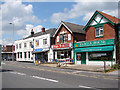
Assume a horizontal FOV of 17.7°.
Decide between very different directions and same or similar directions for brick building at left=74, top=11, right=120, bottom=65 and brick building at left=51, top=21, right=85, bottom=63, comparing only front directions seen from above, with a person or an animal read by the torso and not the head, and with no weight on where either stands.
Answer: same or similar directions

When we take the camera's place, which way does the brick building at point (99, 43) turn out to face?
facing the viewer and to the left of the viewer

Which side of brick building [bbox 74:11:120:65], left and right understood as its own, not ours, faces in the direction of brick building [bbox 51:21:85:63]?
right

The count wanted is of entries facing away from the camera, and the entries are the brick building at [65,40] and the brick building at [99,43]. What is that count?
0

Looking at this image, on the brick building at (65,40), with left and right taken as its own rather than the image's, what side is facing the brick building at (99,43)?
left
